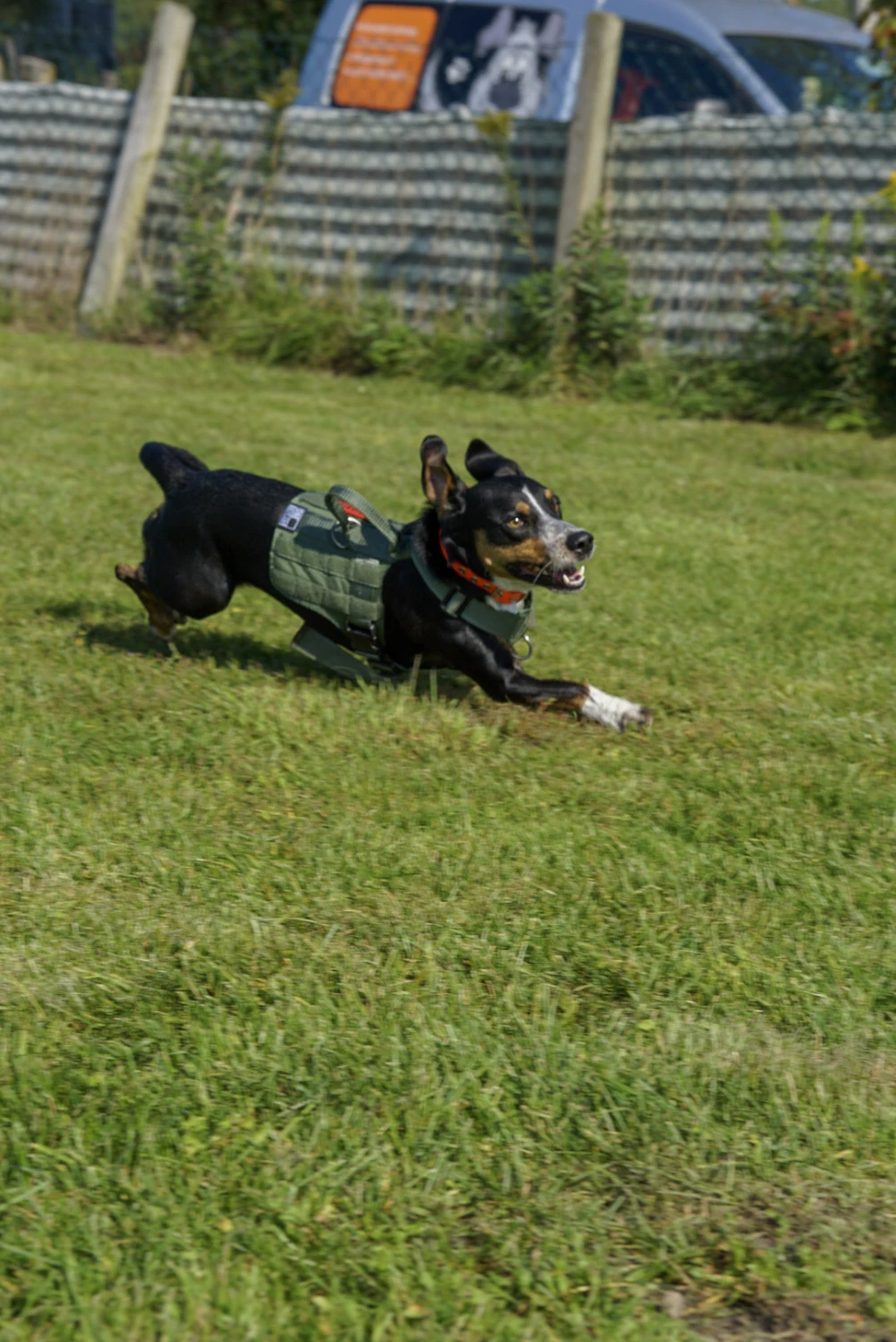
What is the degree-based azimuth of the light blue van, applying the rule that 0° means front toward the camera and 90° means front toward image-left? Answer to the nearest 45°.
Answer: approximately 315°

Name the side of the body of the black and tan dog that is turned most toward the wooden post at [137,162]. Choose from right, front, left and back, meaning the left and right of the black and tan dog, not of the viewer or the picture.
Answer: left

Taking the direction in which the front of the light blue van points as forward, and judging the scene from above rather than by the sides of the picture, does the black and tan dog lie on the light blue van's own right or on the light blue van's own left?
on the light blue van's own right

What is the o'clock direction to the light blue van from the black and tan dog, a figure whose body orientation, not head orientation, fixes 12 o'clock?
The light blue van is roughly at 9 o'clock from the black and tan dog.

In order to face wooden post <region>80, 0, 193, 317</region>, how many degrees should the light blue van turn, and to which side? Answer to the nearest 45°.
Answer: approximately 135° to its right

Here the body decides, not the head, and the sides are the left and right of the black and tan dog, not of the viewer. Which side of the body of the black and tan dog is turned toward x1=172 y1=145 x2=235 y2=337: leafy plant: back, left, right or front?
left

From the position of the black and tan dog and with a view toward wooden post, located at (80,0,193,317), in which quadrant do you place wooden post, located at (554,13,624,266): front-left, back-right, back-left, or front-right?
front-right

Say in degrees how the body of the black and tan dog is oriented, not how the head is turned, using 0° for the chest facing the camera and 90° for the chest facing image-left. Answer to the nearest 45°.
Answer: approximately 270°

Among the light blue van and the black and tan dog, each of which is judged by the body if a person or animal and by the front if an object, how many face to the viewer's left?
0
